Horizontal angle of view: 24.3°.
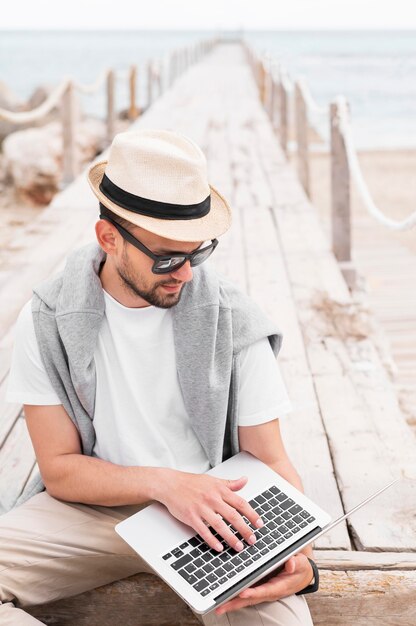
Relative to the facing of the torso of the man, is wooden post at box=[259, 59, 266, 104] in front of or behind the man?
behind

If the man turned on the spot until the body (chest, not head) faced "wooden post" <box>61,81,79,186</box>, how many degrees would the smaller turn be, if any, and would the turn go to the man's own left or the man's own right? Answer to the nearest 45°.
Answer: approximately 180°

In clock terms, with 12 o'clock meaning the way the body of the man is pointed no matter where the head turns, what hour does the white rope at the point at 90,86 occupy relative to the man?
The white rope is roughly at 6 o'clock from the man.

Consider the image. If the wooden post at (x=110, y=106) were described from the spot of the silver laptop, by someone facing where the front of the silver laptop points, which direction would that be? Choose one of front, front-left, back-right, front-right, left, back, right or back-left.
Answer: front-right

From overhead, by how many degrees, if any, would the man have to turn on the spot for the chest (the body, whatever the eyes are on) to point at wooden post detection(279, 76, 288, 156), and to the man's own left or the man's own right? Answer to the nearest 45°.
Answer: approximately 180°

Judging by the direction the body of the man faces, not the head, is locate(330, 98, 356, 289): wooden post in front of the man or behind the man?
behind

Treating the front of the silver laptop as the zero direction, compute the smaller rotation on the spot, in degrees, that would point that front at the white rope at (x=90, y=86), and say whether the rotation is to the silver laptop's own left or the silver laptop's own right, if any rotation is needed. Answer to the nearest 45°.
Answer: approximately 45° to the silver laptop's own right

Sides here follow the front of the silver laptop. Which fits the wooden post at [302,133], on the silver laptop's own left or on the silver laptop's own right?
on the silver laptop's own right

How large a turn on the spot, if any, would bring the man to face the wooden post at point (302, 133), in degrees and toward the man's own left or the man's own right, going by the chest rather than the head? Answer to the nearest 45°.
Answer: approximately 180°

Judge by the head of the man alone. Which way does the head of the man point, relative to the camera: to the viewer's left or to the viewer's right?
to the viewer's right

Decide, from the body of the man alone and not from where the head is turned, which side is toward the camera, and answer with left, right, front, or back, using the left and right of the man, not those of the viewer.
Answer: front

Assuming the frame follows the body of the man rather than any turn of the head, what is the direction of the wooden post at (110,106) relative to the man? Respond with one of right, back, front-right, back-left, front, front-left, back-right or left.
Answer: back

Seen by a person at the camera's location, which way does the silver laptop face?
facing away from the viewer and to the left of the viewer

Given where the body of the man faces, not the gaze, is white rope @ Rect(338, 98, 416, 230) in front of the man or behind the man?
behind
